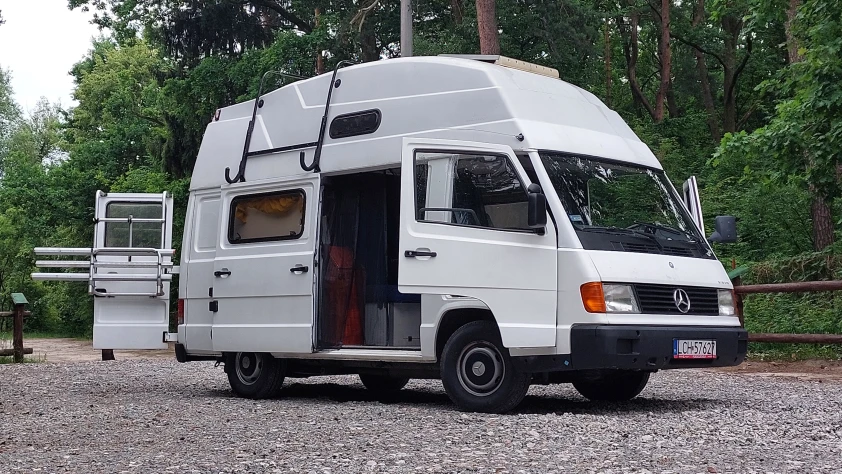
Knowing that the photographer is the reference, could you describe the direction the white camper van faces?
facing the viewer and to the right of the viewer

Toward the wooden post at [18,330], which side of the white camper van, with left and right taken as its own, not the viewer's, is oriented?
back

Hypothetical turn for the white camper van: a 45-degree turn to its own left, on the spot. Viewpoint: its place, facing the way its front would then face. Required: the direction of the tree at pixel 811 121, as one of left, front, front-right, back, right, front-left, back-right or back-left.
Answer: front-left
